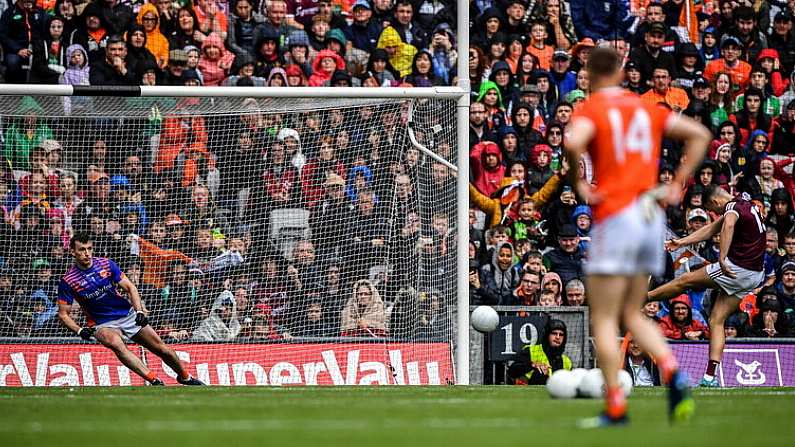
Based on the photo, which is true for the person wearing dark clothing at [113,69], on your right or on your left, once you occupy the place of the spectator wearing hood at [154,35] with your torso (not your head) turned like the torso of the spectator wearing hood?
on your right

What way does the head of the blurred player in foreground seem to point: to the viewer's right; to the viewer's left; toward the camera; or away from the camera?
away from the camera

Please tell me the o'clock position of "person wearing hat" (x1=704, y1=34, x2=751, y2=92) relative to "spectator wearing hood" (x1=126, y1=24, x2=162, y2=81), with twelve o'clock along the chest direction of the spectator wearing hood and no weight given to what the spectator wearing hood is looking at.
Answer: The person wearing hat is roughly at 9 o'clock from the spectator wearing hood.

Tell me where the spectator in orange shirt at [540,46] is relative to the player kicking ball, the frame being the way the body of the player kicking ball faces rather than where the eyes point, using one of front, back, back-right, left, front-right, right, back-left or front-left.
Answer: front-right

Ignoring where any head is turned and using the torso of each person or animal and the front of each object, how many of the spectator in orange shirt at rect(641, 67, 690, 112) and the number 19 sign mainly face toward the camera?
2

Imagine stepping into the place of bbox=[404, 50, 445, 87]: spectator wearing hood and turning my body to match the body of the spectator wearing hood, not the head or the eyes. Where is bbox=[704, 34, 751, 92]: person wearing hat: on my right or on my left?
on my left

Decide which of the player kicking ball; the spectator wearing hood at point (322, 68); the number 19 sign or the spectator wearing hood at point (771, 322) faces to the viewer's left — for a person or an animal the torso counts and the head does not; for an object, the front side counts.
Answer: the player kicking ball

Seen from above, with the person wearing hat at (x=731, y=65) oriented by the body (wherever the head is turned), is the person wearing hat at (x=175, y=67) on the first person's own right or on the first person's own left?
on the first person's own right

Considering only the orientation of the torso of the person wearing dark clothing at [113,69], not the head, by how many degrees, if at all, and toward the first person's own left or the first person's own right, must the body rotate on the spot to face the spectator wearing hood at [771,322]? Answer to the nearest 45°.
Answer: approximately 90° to the first person's own left
